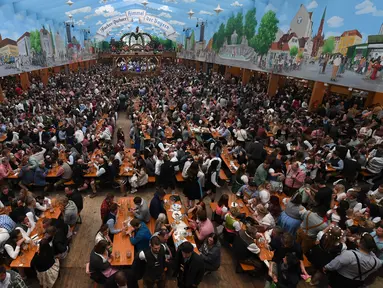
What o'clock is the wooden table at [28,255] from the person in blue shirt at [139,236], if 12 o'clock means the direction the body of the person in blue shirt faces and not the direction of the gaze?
The wooden table is roughly at 12 o'clock from the person in blue shirt.

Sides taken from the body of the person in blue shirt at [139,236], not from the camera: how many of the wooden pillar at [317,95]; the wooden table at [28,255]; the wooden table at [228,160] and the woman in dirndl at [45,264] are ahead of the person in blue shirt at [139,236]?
2

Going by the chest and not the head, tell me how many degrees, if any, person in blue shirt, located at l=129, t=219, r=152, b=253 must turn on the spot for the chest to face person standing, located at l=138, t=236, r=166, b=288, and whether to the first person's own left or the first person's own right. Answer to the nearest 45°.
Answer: approximately 90° to the first person's own left

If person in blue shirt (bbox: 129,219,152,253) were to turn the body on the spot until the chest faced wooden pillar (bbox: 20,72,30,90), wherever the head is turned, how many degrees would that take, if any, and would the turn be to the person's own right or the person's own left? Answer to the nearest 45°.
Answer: approximately 45° to the person's own right

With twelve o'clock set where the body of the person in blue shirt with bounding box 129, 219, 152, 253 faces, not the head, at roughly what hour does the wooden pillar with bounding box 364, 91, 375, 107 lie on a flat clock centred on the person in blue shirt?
The wooden pillar is roughly at 5 o'clock from the person in blue shirt.

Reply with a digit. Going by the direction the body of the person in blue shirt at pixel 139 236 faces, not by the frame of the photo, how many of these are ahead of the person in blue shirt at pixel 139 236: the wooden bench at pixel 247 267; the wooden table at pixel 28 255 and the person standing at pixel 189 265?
1

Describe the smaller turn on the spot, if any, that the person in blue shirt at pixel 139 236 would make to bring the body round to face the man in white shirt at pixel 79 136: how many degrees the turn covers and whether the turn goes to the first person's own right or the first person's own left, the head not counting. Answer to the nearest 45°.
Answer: approximately 90° to the first person's own right

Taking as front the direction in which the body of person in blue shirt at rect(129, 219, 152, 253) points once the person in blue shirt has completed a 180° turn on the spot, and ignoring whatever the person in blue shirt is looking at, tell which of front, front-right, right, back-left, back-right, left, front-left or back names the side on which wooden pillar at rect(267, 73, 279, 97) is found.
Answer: front-left

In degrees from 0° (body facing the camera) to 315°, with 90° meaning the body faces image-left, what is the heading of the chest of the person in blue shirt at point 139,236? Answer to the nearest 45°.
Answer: approximately 90°
